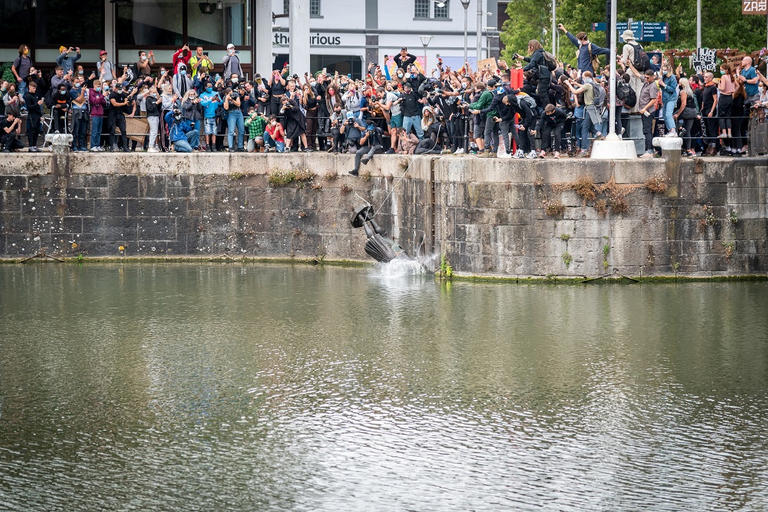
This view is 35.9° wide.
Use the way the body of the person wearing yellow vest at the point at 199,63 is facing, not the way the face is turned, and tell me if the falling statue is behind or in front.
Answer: in front

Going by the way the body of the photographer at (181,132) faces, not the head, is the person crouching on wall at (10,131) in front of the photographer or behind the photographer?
behind

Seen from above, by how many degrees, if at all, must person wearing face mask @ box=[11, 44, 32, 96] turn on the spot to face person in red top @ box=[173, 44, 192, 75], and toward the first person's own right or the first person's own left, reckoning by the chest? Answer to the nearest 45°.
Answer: approximately 45° to the first person's own left

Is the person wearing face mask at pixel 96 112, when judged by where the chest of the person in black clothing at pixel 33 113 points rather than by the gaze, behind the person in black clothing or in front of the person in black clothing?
in front

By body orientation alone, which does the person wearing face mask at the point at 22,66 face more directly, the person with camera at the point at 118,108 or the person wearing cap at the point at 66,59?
the person with camera

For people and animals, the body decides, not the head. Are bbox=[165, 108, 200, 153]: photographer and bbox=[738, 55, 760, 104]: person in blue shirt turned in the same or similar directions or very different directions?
very different directions

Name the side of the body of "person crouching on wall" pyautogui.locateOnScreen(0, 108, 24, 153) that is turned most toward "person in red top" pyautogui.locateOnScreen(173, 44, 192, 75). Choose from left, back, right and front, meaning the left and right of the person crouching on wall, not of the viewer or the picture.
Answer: left

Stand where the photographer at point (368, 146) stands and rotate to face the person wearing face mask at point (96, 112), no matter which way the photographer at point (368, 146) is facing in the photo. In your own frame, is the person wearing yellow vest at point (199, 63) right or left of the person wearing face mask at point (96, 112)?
right

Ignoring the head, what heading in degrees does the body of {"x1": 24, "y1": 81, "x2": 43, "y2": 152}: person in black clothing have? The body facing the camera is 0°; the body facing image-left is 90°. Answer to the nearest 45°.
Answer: approximately 315°
